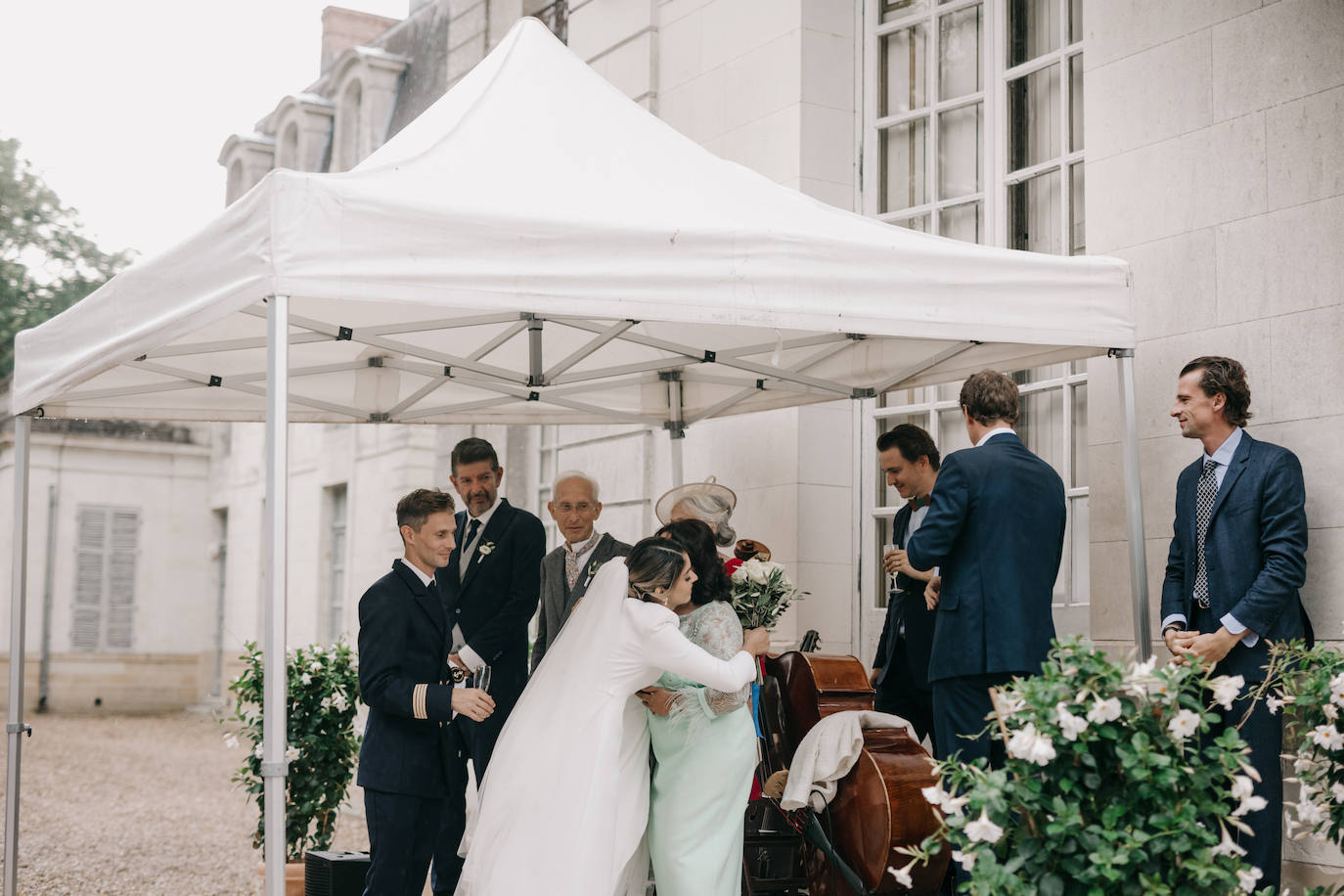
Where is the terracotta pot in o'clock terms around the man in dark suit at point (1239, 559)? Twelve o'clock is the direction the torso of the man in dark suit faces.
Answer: The terracotta pot is roughly at 2 o'clock from the man in dark suit.

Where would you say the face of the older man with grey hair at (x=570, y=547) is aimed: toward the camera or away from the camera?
toward the camera

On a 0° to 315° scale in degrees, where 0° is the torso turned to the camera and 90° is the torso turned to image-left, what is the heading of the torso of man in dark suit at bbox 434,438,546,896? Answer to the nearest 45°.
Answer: approximately 45°

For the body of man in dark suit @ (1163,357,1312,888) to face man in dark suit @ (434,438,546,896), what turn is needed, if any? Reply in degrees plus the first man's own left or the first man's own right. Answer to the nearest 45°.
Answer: approximately 45° to the first man's own right

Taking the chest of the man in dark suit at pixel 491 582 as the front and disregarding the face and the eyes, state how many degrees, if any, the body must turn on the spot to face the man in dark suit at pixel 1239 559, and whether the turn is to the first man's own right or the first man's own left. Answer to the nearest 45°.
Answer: approximately 90° to the first man's own left

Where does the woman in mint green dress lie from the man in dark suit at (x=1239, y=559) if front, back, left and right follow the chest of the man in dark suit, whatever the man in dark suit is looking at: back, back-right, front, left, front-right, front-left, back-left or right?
front-right

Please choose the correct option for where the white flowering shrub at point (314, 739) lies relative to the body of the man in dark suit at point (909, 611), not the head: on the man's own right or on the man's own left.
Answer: on the man's own right

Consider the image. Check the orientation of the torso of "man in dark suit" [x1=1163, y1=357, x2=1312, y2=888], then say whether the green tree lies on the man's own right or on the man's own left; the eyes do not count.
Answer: on the man's own right

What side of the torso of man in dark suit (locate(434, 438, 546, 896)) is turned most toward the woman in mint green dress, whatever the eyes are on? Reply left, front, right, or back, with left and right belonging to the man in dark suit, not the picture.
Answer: left

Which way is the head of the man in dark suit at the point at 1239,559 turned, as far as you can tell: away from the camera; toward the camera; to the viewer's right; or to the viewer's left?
to the viewer's left

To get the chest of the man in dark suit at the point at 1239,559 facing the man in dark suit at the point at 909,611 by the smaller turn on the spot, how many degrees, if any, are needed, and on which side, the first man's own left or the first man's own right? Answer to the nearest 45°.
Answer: approximately 90° to the first man's own right

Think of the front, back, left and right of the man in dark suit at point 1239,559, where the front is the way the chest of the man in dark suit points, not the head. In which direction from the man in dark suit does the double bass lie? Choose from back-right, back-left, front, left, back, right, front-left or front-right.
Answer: front-right

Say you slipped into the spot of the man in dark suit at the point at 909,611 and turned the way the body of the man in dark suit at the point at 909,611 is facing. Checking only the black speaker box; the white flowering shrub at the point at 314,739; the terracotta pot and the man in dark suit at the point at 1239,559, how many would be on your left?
1

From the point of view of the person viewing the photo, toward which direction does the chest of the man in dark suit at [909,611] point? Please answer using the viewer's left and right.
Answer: facing the viewer and to the left of the viewer

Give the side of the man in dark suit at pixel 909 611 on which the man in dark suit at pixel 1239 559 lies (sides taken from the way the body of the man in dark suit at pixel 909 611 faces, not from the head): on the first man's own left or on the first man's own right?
on the first man's own left

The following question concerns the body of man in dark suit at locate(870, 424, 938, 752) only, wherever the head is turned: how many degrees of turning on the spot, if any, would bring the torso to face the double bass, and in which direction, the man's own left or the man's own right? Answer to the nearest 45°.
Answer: approximately 45° to the man's own left
